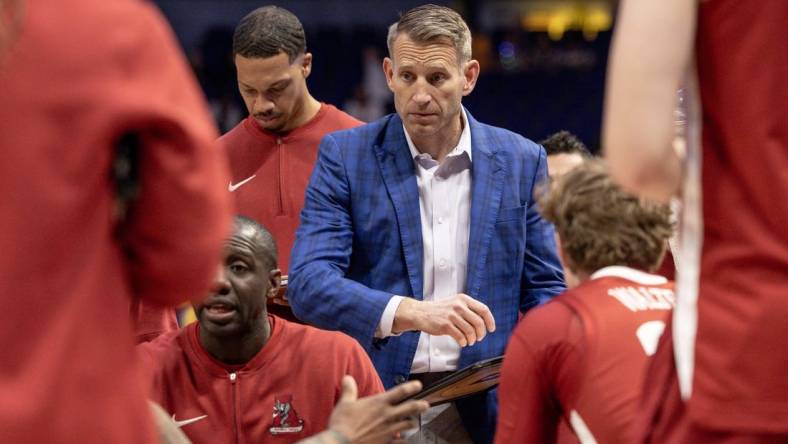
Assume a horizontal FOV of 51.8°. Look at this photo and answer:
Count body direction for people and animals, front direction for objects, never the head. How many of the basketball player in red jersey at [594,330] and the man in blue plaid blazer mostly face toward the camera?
1

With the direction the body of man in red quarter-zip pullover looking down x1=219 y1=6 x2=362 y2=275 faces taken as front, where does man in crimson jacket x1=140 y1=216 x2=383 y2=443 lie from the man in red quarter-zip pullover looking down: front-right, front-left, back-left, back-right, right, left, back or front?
front-left

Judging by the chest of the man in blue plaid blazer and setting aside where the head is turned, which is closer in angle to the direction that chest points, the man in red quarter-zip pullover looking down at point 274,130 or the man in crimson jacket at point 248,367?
the man in crimson jacket

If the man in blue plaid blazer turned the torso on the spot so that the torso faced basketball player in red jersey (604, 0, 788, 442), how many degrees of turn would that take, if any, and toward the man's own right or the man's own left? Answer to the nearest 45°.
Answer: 0° — they already face them

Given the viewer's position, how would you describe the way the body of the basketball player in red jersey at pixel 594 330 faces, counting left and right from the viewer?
facing away from the viewer and to the left of the viewer

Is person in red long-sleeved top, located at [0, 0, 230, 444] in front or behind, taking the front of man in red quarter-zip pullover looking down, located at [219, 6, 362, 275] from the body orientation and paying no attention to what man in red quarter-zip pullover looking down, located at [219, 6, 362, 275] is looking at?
in front

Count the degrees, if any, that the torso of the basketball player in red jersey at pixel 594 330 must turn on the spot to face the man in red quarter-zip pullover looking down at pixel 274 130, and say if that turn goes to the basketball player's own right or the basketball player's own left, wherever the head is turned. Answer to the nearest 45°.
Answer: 0° — they already face them

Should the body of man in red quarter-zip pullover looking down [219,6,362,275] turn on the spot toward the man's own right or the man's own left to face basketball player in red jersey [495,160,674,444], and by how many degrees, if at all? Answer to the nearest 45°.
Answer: approximately 45° to the man's own left
